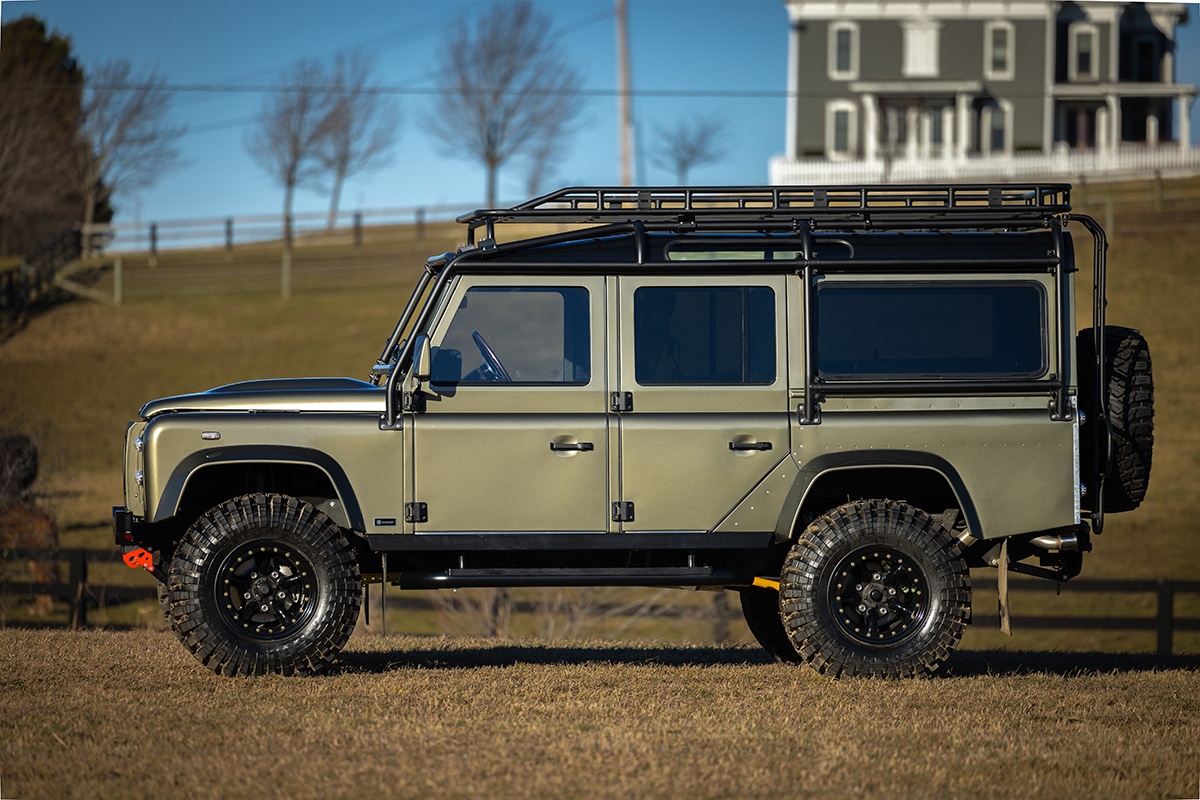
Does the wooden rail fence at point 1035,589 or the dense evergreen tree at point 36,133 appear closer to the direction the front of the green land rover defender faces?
the dense evergreen tree

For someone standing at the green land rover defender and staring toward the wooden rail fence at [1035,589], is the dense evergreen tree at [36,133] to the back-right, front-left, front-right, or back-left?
front-left

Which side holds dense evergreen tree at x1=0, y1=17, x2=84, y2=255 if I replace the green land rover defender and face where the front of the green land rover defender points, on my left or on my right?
on my right

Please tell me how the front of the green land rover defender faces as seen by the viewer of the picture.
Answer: facing to the left of the viewer

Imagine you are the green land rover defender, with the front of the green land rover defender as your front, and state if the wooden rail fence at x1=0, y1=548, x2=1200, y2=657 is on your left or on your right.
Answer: on your right

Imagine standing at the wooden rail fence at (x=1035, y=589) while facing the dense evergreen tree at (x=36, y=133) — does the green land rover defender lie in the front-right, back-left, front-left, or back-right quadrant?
back-left
